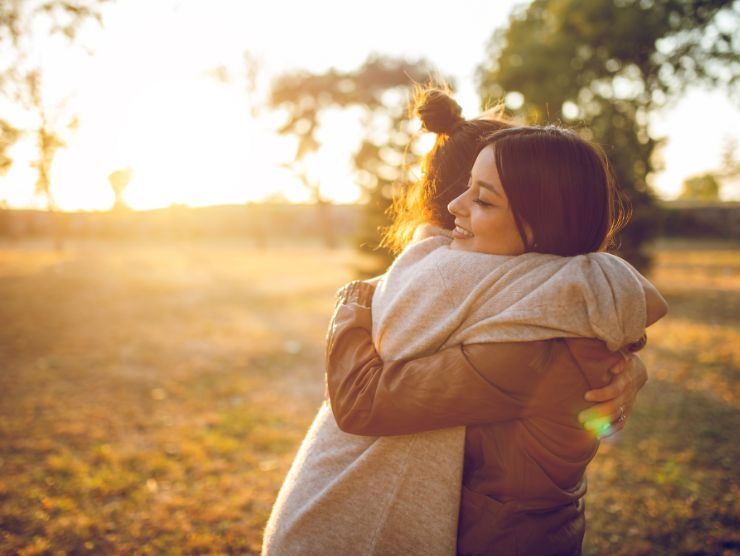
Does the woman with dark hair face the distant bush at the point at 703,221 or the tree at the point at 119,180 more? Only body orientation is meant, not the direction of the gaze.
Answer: the tree

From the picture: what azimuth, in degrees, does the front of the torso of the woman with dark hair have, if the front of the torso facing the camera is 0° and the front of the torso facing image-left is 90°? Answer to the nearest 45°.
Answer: approximately 90°

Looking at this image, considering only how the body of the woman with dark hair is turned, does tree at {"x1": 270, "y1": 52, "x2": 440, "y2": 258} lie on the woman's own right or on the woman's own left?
on the woman's own right

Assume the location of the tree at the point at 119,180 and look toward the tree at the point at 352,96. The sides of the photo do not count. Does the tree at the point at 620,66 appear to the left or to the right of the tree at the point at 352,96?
right
